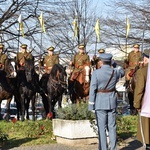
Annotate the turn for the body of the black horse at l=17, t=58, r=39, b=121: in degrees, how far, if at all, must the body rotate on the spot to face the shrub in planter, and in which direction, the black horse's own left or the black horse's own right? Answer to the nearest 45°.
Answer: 0° — it already faces it

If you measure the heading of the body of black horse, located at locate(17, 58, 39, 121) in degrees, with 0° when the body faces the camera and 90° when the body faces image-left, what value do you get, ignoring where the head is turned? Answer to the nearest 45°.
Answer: approximately 0°

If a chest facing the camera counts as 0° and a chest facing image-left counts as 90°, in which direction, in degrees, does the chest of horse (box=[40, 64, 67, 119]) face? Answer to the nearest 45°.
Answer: approximately 315°

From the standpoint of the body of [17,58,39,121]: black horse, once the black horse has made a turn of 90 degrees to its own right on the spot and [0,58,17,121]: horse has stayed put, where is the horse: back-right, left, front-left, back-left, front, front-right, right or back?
front

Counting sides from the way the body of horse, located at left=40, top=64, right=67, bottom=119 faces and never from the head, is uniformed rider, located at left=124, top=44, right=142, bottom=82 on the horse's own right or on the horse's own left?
on the horse's own left
